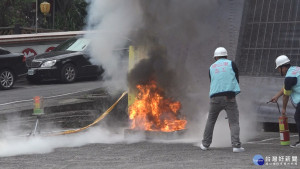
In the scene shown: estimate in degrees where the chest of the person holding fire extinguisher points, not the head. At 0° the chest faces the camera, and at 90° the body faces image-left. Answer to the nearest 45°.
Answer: approximately 90°

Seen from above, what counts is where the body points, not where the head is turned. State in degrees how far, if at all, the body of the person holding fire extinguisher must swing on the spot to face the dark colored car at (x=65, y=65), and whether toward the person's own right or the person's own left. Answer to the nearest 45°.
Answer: approximately 45° to the person's own right

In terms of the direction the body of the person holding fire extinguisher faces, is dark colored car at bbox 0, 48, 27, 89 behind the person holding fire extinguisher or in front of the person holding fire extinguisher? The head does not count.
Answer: in front

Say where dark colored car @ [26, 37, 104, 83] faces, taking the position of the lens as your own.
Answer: facing the viewer and to the left of the viewer

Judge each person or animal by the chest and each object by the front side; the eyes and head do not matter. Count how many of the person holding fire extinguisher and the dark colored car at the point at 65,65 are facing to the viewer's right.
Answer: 0

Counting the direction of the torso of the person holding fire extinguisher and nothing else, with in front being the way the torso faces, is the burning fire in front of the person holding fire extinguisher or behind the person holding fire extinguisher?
in front
